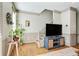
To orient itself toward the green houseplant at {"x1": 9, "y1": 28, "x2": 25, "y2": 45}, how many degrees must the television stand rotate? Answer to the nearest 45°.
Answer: approximately 135° to its right

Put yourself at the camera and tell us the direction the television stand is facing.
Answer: facing the viewer and to the right of the viewer
